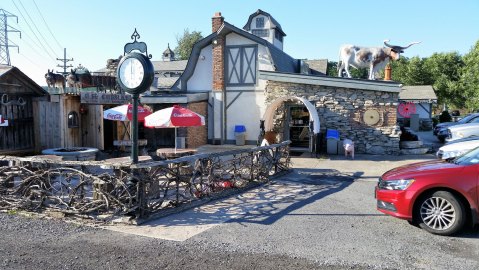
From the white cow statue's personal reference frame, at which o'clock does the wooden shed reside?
The wooden shed is roughly at 5 o'clock from the white cow statue.

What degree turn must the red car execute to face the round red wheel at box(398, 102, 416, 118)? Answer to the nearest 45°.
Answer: approximately 90° to its right

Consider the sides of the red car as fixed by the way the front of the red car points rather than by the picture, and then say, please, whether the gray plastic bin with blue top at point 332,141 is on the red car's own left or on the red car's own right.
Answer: on the red car's own right

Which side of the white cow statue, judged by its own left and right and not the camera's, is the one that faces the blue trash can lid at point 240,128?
back

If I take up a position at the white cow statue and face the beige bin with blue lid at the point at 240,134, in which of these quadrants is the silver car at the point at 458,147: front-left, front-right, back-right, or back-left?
back-left

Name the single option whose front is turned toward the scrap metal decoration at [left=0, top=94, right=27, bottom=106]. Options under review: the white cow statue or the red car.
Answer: the red car

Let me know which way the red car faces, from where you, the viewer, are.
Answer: facing to the left of the viewer

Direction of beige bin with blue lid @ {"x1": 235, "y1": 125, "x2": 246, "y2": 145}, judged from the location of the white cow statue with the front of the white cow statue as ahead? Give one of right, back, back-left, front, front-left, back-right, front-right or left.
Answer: back

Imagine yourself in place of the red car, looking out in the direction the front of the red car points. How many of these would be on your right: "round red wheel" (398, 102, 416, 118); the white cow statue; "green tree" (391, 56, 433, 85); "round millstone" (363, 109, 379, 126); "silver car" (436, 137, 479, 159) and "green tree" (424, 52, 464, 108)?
6

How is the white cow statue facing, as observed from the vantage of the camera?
facing to the right of the viewer

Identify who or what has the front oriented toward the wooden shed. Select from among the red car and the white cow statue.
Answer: the red car

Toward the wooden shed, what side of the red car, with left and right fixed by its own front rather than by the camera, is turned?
front

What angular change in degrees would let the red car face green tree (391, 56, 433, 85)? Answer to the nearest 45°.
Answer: approximately 90° to its right
